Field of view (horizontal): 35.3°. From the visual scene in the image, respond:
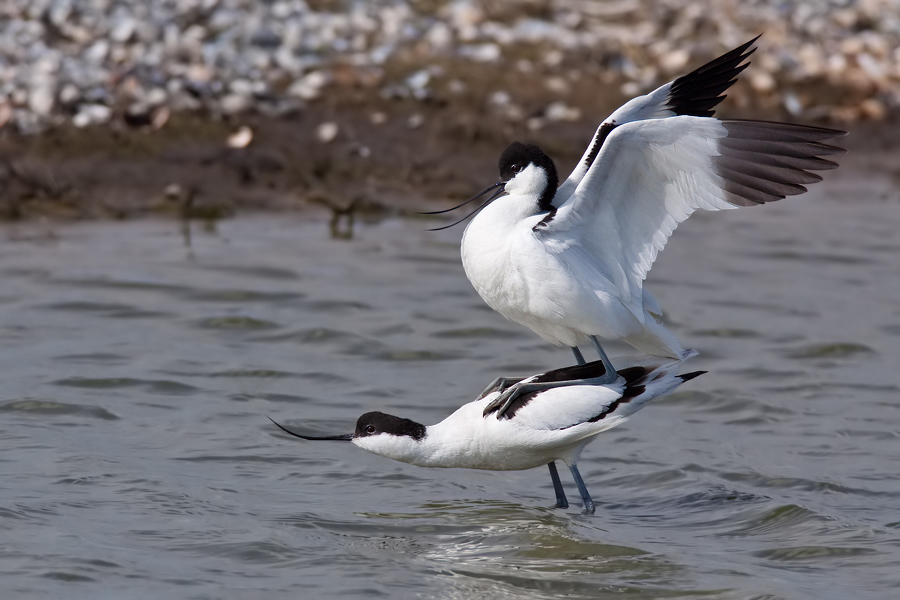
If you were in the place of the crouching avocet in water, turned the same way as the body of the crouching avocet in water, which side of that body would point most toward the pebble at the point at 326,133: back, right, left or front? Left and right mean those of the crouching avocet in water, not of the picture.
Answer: right

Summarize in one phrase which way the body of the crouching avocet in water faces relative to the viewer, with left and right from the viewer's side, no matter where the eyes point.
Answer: facing to the left of the viewer

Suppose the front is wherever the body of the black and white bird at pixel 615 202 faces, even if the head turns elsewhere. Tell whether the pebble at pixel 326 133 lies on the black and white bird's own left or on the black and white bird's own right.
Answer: on the black and white bird's own right

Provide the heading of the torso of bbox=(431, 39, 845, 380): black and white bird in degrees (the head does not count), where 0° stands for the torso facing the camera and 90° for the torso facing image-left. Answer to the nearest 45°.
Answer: approximately 90°
